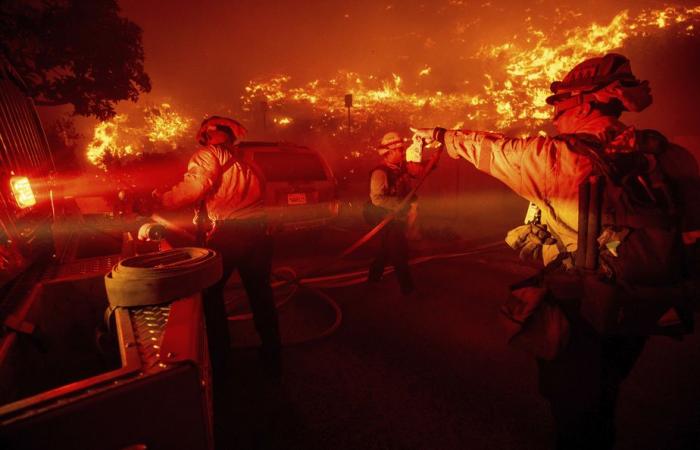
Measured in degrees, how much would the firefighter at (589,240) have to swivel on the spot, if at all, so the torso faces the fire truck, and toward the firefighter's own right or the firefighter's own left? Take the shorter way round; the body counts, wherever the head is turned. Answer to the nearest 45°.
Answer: approximately 90° to the firefighter's own left

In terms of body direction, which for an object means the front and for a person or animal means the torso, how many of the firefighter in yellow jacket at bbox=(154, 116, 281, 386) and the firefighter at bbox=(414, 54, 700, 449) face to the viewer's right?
0

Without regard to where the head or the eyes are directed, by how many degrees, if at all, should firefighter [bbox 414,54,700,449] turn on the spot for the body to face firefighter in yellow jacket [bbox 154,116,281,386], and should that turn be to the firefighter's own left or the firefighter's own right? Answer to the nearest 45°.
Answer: approximately 45° to the firefighter's own left

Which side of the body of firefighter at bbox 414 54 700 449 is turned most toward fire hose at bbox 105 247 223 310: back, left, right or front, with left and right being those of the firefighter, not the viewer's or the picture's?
left

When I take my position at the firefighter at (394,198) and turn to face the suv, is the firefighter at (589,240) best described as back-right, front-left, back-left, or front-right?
back-left

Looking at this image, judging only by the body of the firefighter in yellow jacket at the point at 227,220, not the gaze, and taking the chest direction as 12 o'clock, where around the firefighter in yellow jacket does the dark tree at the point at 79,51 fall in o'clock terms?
The dark tree is roughly at 1 o'clock from the firefighter in yellow jacket.

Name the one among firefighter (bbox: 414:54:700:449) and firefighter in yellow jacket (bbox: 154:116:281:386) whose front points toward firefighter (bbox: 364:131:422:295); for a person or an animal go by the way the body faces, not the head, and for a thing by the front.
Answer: firefighter (bbox: 414:54:700:449)

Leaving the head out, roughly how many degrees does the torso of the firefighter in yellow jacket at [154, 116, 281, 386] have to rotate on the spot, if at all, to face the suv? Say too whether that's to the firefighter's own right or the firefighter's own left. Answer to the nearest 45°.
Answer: approximately 45° to the firefighter's own right

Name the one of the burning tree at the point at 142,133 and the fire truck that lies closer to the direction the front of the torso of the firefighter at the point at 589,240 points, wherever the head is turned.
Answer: the burning tree

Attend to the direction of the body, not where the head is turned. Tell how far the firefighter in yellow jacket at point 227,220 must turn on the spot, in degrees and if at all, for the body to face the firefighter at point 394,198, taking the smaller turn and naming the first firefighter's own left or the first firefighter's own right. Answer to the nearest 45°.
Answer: approximately 90° to the first firefighter's own right
